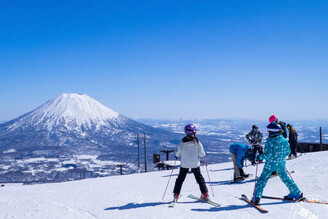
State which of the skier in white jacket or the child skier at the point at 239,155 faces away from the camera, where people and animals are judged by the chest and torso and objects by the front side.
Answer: the skier in white jacket

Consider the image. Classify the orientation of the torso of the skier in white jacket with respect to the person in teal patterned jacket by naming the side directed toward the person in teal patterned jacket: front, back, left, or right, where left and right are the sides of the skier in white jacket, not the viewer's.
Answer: right

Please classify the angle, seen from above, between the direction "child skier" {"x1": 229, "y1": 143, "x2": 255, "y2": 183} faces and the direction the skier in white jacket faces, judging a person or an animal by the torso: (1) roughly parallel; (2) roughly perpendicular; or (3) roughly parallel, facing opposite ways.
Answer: roughly perpendicular

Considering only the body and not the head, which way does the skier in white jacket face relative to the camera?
away from the camera
